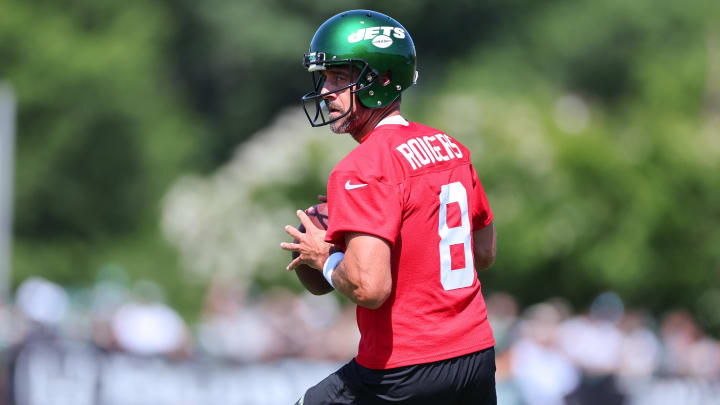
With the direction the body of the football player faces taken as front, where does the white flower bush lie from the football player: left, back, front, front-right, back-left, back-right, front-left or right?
front-right

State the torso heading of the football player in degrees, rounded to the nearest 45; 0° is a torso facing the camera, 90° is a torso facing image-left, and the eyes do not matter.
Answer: approximately 135°

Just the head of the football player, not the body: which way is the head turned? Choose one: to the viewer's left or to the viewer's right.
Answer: to the viewer's left

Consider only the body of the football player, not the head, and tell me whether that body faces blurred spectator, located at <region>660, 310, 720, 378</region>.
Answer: no

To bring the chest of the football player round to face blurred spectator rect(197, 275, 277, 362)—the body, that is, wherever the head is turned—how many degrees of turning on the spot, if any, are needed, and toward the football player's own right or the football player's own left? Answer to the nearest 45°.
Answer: approximately 45° to the football player's own right

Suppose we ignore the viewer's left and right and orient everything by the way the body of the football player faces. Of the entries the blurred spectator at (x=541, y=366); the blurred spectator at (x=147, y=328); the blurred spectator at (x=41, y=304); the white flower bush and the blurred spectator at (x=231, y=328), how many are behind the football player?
0

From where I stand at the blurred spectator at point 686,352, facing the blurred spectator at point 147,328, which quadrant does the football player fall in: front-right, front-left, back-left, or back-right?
front-left

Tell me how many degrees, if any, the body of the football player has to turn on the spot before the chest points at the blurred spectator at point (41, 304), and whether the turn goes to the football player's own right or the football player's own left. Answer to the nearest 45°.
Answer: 0° — they already face them

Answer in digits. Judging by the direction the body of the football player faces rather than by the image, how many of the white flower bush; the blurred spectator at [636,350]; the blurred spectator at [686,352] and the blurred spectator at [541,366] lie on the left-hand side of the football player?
0

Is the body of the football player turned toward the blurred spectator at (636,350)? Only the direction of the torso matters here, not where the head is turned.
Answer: no

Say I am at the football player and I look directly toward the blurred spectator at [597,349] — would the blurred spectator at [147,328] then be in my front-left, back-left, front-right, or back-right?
front-left

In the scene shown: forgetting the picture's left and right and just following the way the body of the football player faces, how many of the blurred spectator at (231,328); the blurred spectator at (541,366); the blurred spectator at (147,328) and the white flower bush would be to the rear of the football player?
0

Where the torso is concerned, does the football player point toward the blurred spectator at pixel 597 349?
no
